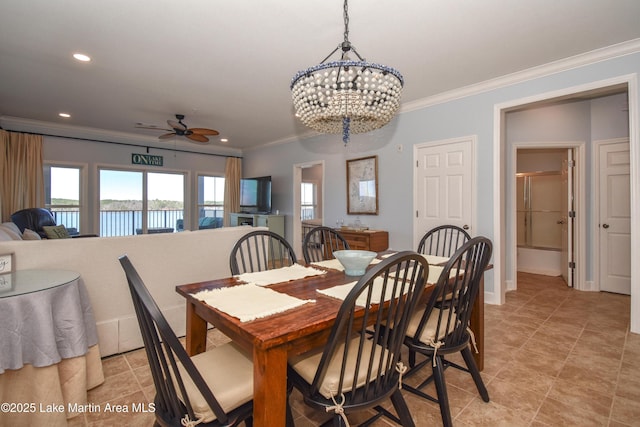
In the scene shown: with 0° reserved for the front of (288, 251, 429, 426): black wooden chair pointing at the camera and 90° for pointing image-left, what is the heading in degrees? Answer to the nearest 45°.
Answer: approximately 135°

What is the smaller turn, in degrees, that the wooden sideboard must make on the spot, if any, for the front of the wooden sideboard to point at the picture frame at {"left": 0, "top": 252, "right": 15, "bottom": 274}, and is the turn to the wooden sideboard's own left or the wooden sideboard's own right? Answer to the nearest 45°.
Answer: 0° — it already faces it

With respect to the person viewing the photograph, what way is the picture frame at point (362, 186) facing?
facing the viewer and to the left of the viewer

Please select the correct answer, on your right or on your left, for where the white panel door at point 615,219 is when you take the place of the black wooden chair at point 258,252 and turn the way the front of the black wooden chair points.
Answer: on your left

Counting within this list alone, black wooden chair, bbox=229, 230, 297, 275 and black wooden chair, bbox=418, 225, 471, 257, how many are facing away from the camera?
0

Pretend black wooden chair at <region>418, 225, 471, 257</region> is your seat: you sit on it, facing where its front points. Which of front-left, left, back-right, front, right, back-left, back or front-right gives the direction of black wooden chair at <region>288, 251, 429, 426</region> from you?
front-left

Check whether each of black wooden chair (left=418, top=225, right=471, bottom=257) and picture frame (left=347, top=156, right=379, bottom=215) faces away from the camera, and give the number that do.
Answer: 0

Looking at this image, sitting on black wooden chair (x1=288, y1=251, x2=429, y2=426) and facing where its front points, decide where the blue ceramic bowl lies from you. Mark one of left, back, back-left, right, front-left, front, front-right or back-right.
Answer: front-right

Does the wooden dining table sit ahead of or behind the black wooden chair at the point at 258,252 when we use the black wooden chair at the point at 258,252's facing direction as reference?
ahead

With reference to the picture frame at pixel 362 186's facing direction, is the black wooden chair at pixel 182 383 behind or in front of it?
in front

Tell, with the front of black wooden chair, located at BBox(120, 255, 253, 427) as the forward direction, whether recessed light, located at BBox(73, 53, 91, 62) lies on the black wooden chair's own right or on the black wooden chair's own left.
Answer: on the black wooden chair's own left

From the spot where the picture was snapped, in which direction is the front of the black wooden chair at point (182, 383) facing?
facing away from the viewer and to the right of the viewer
